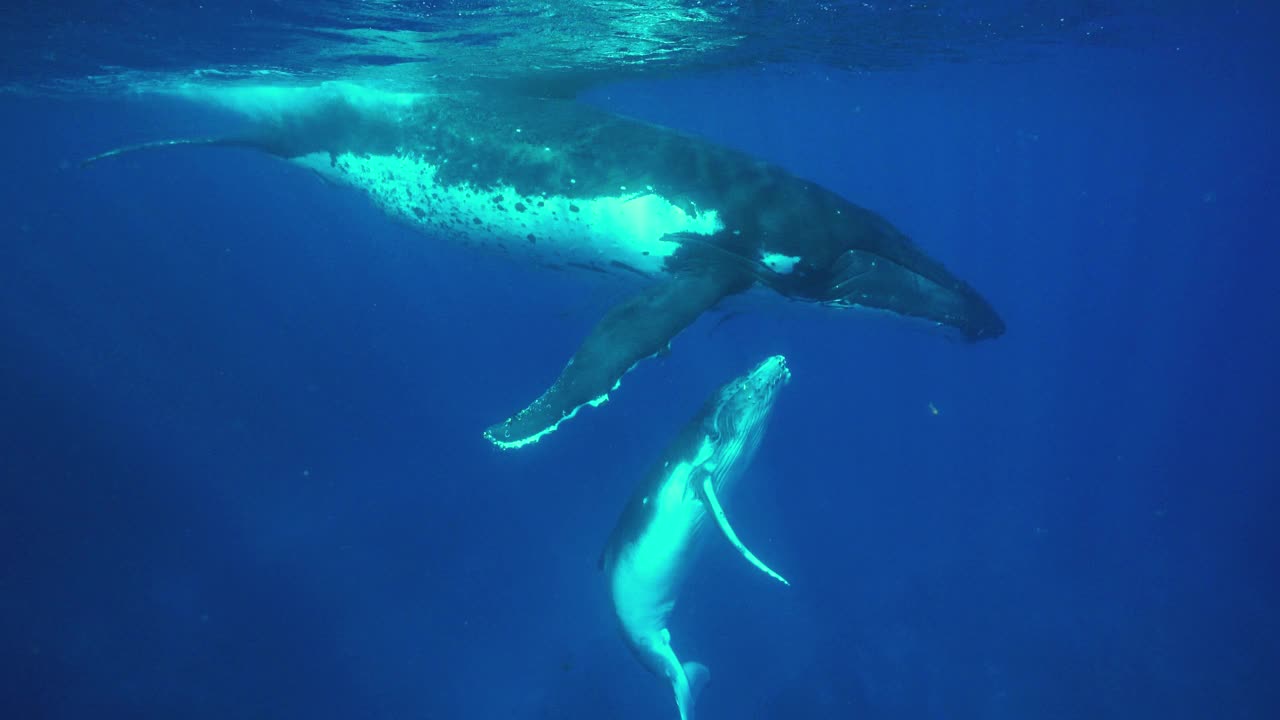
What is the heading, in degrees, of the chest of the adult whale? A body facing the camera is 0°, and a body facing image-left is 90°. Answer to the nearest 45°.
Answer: approximately 270°
